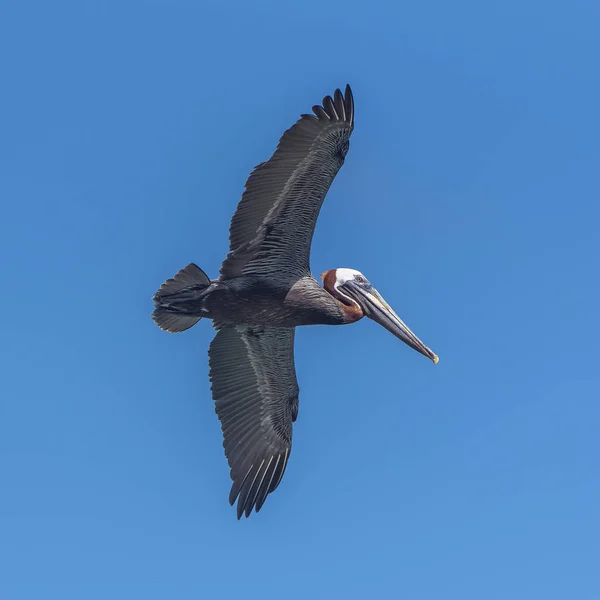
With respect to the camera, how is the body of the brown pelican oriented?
to the viewer's right
